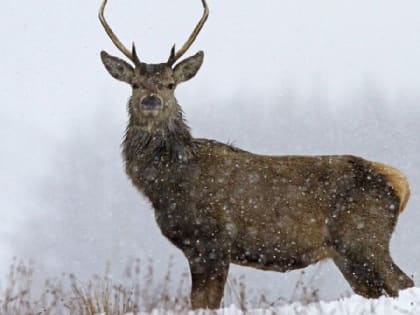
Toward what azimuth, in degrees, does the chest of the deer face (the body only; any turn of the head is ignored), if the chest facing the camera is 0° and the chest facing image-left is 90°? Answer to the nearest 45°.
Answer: approximately 90°
